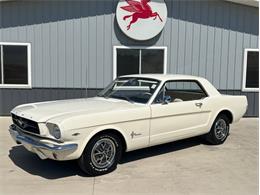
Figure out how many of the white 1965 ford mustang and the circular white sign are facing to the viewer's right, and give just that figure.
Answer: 0

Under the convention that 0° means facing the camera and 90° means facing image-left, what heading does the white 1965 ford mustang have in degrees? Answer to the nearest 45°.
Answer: approximately 45°

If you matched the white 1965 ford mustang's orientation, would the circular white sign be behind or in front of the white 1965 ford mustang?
behind

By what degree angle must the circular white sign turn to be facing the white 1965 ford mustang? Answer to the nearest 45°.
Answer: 0° — it already faces it

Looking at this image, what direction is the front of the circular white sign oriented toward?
toward the camera
